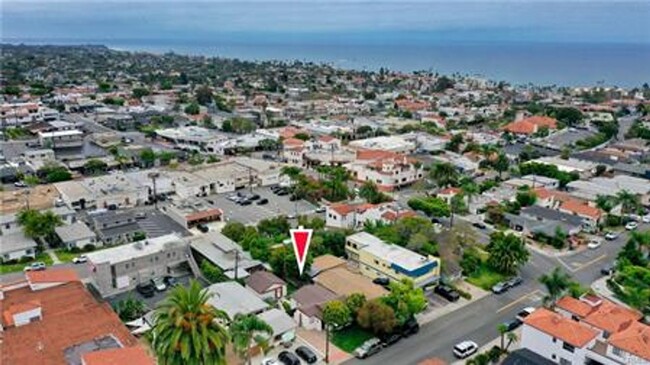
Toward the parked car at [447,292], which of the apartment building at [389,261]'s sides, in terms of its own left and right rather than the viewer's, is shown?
front

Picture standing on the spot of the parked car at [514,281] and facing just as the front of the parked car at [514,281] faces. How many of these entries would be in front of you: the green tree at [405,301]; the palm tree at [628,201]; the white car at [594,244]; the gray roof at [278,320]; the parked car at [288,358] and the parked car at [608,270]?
3

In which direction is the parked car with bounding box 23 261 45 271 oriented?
to the viewer's left

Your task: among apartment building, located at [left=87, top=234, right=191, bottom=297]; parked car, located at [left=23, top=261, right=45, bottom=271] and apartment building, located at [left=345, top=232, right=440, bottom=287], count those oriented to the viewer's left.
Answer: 1

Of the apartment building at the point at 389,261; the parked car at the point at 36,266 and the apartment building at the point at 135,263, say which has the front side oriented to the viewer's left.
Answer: the parked car

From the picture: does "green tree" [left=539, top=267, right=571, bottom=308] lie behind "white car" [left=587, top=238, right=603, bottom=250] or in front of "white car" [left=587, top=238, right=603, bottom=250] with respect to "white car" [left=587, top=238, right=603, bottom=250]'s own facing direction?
in front

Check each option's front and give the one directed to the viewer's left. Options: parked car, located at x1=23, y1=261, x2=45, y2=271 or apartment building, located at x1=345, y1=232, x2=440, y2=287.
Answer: the parked car
